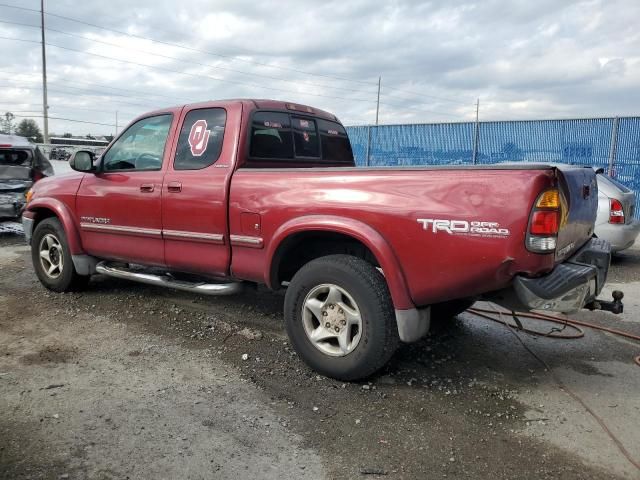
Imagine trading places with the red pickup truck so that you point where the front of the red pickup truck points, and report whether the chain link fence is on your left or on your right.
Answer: on your right

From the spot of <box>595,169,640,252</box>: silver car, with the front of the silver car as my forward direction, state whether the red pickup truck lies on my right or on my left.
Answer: on my left

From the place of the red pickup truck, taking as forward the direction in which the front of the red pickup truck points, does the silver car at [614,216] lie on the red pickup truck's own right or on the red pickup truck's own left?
on the red pickup truck's own right

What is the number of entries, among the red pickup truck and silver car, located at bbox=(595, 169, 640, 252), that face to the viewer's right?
0

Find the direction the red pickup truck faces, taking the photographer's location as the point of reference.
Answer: facing away from the viewer and to the left of the viewer

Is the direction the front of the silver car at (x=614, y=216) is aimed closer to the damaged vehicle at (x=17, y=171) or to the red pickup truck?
the damaged vehicle

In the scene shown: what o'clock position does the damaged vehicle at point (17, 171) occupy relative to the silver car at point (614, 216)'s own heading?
The damaged vehicle is roughly at 10 o'clock from the silver car.

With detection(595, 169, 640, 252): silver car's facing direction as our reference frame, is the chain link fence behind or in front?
in front

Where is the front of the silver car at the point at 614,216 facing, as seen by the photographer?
facing away from the viewer and to the left of the viewer

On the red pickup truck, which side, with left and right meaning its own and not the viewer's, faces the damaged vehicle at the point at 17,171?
front

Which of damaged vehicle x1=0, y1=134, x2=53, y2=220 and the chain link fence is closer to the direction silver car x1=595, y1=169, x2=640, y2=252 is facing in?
the chain link fence
